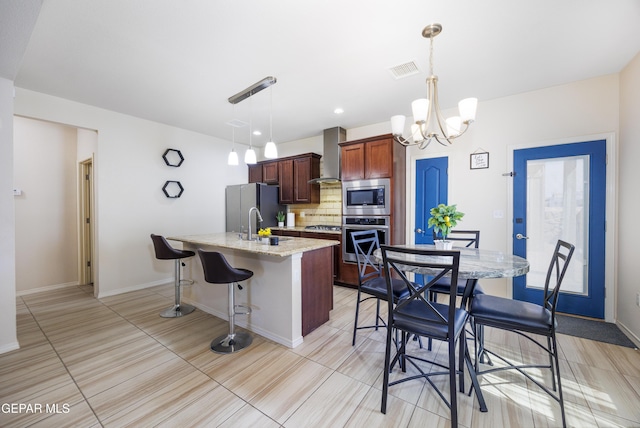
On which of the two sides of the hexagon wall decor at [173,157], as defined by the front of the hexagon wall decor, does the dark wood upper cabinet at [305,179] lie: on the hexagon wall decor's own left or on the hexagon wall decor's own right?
on the hexagon wall decor's own left

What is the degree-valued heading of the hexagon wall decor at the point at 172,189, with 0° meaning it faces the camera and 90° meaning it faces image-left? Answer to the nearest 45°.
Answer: approximately 0°

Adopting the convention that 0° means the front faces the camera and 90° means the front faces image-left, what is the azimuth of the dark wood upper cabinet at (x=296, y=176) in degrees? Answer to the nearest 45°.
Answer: approximately 45°

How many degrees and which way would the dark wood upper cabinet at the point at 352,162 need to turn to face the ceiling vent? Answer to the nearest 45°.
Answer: approximately 45° to its left

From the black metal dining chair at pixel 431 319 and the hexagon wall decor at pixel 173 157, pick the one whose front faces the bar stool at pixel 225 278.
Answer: the hexagon wall decor

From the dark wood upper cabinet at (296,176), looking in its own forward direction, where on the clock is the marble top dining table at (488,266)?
The marble top dining table is roughly at 10 o'clock from the dark wood upper cabinet.

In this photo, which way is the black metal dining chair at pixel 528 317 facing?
to the viewer's left

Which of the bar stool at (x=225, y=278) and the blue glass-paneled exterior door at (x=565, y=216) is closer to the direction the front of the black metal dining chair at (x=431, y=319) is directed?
the blue glass-paneled exterior door

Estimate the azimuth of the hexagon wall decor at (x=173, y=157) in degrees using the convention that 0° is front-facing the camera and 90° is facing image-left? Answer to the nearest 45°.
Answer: approximately 0°
